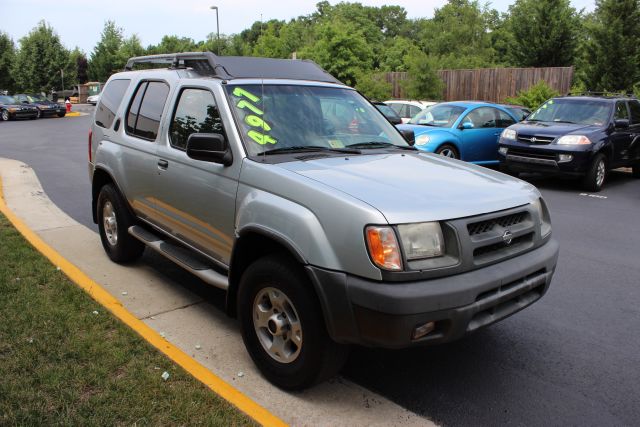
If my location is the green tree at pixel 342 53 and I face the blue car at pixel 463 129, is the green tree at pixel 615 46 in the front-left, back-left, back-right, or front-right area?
front-left

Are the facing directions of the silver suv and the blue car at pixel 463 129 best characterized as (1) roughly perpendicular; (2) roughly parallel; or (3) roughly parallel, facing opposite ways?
roughly perpendicular

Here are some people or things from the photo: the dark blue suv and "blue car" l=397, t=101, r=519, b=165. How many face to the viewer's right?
0

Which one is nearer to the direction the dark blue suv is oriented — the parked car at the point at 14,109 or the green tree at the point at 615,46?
the parked car

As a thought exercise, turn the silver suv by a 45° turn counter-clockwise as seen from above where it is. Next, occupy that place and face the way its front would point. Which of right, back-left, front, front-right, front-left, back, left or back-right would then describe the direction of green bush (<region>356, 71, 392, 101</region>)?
left

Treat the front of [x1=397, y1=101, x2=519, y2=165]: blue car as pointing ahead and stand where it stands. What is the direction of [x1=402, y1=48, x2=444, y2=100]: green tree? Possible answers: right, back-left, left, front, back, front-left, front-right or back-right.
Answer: back-right

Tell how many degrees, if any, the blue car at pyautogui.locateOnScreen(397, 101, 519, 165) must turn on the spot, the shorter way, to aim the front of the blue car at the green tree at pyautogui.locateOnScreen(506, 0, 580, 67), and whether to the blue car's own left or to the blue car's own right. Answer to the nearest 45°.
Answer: approximately 135° to the blue car's own right

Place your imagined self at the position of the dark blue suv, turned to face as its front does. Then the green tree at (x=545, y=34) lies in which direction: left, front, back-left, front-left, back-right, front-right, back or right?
back-right

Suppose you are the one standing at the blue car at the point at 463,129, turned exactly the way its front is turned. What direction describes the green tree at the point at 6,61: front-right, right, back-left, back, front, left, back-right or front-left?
right

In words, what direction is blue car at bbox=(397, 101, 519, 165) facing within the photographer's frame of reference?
facing the viewer and to the left of the viewer

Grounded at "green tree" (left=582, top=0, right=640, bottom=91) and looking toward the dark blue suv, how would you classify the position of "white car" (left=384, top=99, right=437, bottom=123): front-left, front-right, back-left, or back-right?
front-right

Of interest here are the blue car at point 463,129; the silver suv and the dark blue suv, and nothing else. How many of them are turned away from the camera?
0

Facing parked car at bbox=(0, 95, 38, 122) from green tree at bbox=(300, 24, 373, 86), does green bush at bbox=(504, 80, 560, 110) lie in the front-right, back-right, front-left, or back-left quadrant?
back-left

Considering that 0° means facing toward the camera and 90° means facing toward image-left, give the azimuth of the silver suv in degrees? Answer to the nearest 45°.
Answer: approximately 315°

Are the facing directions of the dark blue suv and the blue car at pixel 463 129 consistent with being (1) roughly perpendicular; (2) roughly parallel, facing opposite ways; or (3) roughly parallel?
roughly parallel

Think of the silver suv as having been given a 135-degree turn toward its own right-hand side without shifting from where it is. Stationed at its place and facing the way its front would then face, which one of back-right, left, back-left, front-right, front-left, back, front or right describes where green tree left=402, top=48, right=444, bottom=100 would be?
right
